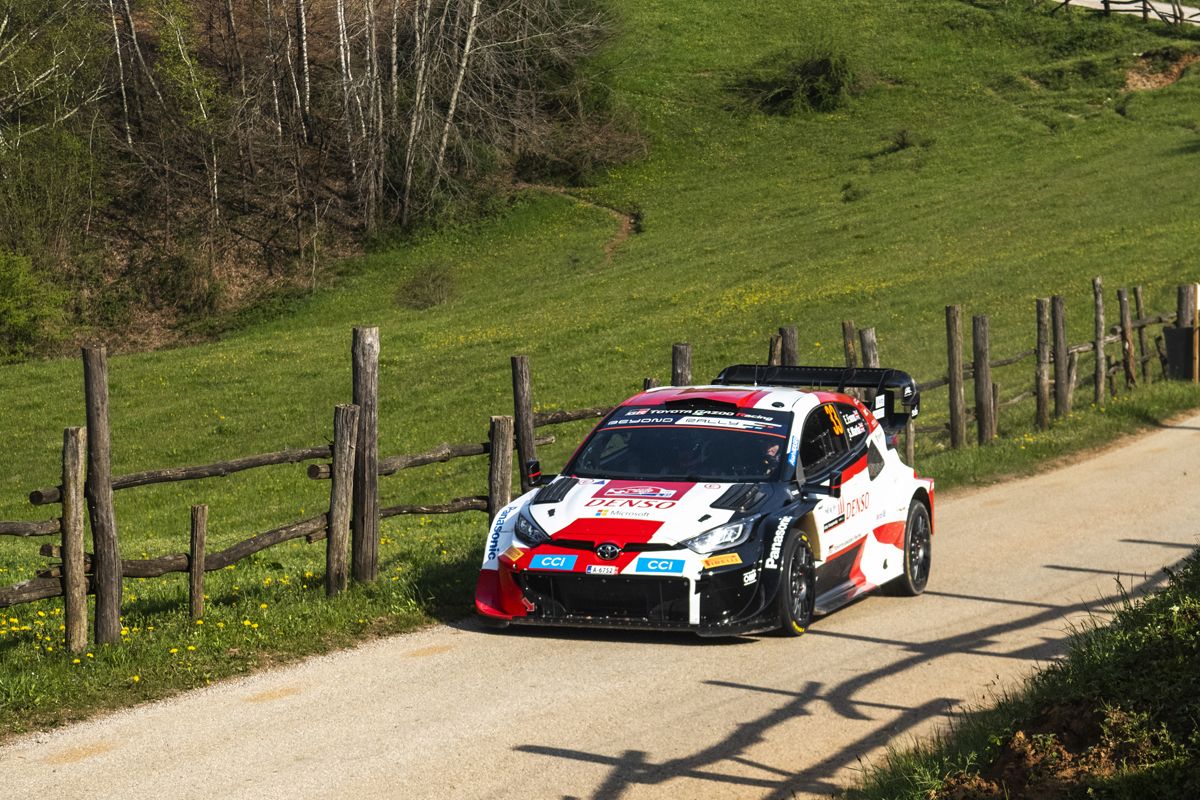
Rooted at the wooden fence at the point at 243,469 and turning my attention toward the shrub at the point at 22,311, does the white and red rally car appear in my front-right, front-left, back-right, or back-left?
back-right

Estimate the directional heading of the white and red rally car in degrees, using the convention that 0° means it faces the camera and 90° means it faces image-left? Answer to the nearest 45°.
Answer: approximately 45°

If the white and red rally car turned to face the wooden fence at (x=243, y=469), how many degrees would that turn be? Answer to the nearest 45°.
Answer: approximately 45° to its right

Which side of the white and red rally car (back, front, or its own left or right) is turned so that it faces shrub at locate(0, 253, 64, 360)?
right

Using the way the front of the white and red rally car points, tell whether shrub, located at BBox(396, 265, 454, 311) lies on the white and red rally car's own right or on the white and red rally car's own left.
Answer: on the white and red rally car's own right
